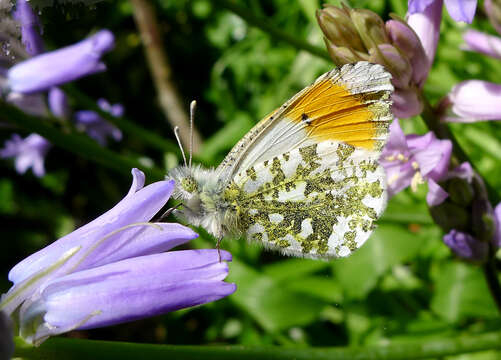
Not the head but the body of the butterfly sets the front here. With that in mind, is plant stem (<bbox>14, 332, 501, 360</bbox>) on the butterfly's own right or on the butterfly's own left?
on the butterfly's own left

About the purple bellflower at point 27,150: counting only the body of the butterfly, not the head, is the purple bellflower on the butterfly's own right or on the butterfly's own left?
on the butterfly's own right

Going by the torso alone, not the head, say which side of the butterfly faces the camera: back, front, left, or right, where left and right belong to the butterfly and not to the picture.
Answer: left

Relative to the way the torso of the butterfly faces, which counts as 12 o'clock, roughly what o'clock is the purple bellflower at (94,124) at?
The purple bellflower is roughly at 2 o'clock from the butterfly.

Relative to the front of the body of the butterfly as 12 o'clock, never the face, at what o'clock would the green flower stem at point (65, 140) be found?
The green flower stem is roughly at 1 o'clock from the butterfly.
